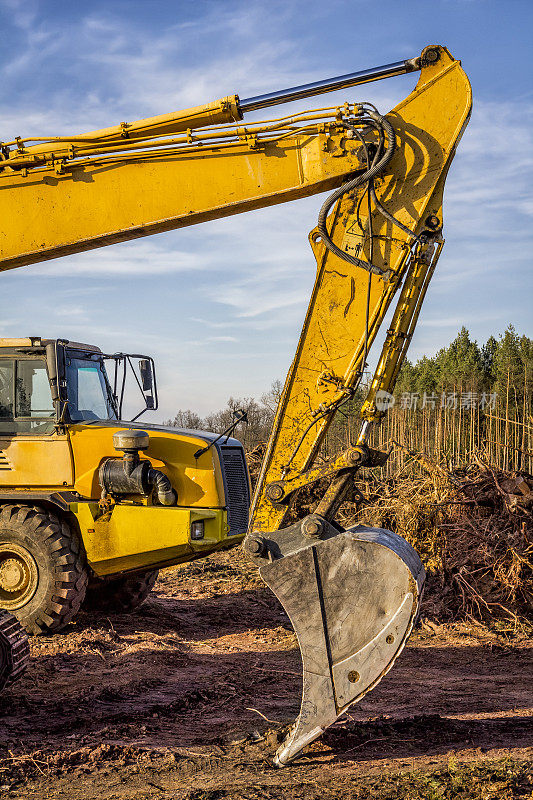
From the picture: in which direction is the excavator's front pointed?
to the viewer's right

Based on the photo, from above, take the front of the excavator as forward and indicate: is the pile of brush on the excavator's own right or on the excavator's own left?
on the excavator's own left
